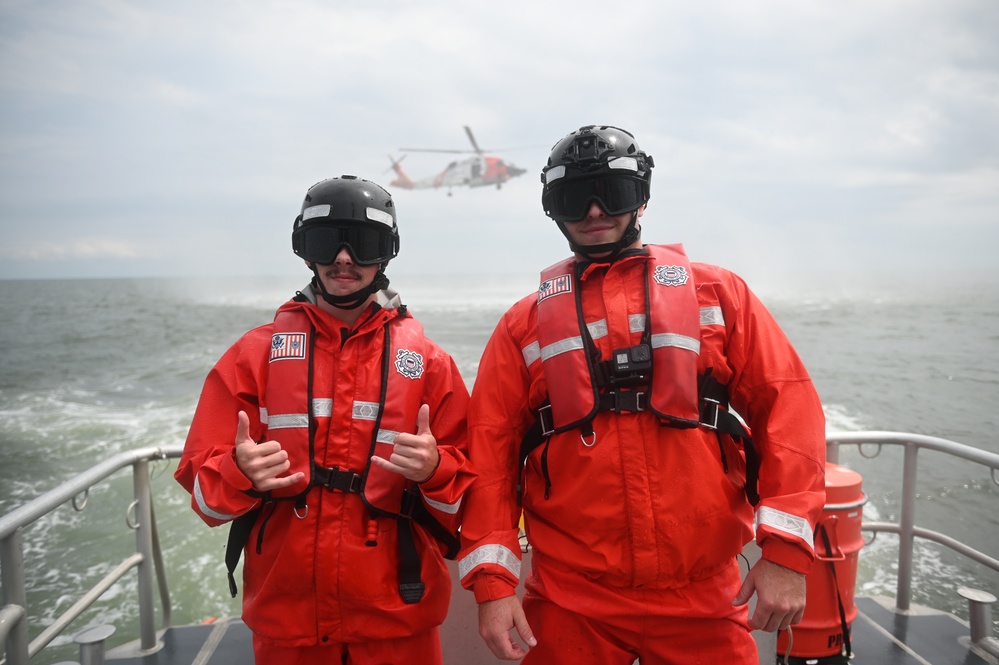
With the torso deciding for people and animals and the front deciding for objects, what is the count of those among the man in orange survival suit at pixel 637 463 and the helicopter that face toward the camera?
1

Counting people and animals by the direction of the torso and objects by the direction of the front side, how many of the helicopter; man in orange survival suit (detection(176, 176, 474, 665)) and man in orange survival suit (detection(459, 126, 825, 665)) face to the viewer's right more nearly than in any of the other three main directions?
1

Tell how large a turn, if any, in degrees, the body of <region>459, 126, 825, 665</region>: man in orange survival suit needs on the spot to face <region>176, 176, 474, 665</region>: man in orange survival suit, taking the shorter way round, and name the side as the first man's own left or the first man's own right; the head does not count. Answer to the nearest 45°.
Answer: approximately 90° to the first man's own right

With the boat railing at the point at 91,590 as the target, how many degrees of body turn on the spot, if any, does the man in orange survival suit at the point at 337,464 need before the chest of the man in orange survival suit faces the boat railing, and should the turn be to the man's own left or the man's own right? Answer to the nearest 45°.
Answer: approximately 135° to the man's own right

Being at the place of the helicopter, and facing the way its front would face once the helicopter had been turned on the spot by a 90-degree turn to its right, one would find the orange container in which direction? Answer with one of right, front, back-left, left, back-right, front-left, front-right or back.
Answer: front

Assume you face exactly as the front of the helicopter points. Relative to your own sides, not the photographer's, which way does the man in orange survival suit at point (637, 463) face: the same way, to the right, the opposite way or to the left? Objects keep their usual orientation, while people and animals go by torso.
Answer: to the right

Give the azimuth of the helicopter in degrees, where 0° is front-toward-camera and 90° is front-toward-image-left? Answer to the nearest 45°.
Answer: approximately 270°

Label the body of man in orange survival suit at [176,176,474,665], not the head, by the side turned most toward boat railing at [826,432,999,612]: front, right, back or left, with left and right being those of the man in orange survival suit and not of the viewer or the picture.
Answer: left

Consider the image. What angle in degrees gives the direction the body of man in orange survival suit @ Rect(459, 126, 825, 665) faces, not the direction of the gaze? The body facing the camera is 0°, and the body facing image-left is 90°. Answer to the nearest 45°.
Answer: approximately 0°

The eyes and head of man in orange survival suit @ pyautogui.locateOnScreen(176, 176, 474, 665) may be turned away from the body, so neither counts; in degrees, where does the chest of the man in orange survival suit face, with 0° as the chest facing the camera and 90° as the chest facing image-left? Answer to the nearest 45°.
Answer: approximately 0°

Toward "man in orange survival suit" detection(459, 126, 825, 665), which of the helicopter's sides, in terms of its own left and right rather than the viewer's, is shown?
right
